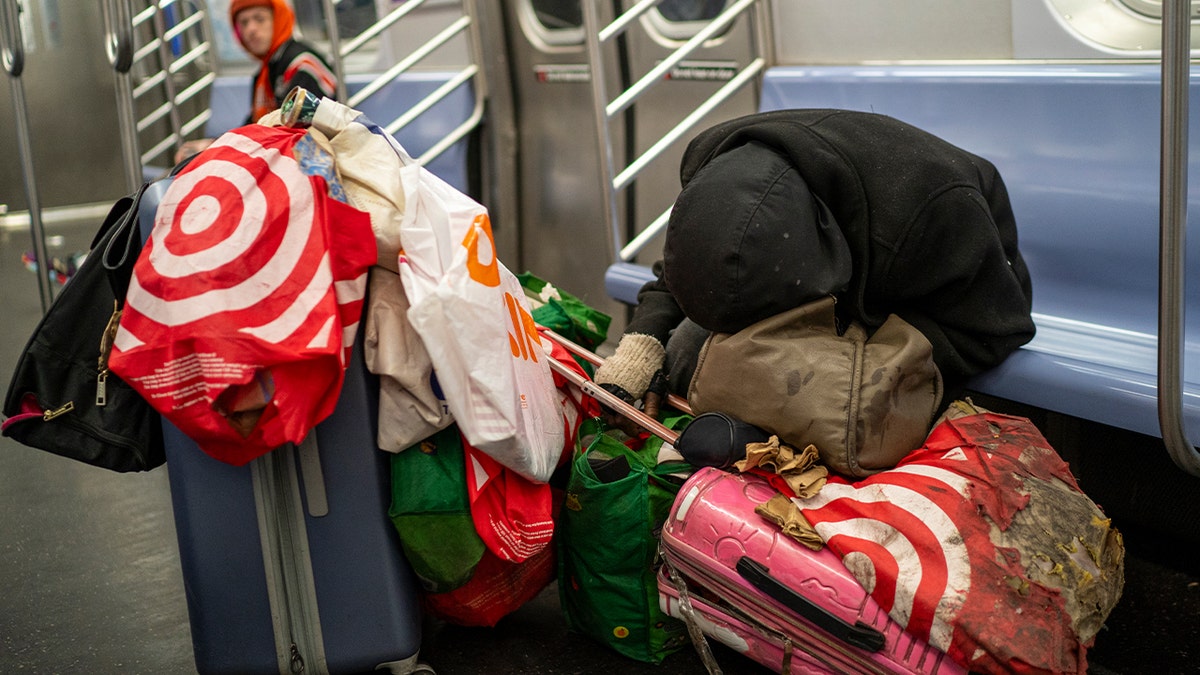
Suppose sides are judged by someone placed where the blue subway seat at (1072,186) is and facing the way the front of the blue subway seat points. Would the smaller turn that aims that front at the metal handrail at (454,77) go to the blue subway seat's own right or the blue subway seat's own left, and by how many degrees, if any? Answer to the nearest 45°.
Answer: approximately 135° to the blue subway seat's own right

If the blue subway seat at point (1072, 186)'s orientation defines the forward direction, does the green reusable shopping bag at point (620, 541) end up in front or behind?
in front

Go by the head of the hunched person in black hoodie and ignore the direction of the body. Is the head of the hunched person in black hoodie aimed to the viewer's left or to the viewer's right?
to the viewer's left

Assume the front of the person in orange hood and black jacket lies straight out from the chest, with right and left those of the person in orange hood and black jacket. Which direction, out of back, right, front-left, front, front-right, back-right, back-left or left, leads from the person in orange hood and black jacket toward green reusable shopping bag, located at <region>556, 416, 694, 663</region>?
front-left

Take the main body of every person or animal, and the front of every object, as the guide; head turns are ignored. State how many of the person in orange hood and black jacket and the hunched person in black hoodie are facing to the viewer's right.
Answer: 0

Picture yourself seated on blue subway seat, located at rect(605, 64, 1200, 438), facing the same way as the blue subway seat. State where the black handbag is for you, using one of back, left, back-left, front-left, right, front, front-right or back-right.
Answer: front-right

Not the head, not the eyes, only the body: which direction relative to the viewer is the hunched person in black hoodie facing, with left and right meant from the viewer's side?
facing the viewer and to the left of the viewer

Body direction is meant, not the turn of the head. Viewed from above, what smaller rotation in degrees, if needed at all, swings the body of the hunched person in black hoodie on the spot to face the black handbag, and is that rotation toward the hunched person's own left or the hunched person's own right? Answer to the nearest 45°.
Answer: approximately 45° to the hunched person's own right

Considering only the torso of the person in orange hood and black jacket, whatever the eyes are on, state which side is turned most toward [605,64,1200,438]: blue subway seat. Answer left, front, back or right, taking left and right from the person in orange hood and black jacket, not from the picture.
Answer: left

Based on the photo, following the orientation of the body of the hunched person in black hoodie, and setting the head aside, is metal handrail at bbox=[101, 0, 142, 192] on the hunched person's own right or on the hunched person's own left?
on the hunched person's own right

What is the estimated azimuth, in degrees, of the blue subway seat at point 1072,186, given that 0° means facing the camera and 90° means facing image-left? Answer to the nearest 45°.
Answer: approximately 0°

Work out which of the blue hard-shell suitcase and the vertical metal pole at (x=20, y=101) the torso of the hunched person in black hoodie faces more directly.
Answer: the blue hard-shell suitcase
